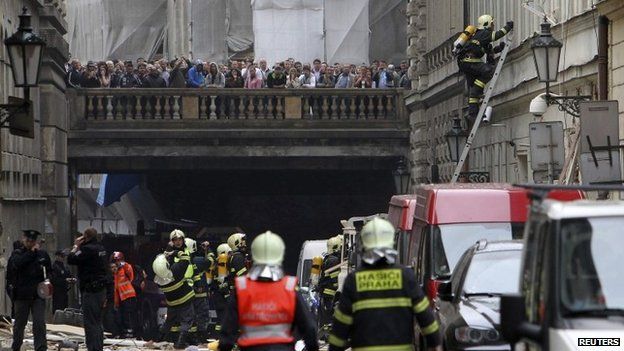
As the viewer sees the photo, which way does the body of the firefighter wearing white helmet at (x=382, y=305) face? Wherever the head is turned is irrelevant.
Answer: away from the camera

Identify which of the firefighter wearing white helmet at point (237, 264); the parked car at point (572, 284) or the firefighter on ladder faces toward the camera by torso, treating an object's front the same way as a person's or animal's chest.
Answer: the parked car

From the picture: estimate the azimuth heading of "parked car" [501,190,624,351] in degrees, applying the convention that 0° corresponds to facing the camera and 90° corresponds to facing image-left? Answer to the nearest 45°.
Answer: approximately 0°

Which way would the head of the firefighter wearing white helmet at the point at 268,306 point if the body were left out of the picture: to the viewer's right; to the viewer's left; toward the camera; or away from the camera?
away from the camera

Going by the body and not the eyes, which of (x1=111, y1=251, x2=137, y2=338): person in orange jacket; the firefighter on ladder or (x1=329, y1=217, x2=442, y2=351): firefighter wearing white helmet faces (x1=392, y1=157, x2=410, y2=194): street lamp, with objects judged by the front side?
the firefighter wearing white helmet

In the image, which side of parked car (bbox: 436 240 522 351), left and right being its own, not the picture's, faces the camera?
front

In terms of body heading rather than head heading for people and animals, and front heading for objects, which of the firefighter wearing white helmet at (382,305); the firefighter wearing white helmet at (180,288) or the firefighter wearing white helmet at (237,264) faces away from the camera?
the firefighter wearing white helmet at (382,305)

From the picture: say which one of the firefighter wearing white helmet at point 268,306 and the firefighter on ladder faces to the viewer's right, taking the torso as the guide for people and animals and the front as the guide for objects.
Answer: the firefighter on ladder

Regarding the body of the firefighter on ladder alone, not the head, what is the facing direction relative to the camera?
to the viewer's right

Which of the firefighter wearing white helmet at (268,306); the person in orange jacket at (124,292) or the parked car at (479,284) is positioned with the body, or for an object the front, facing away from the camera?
the firefighter wearing white helmet

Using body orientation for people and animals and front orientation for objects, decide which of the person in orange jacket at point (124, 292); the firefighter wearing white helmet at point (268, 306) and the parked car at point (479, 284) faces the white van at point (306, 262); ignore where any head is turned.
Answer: the firefighter wearing white helmet

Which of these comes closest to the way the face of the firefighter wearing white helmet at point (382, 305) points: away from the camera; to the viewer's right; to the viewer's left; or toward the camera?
away from the camera

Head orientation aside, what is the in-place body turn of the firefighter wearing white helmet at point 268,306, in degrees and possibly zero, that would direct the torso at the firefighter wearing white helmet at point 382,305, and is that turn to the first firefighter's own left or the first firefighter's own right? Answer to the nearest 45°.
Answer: approximately 90° to the first firefighter's own right
